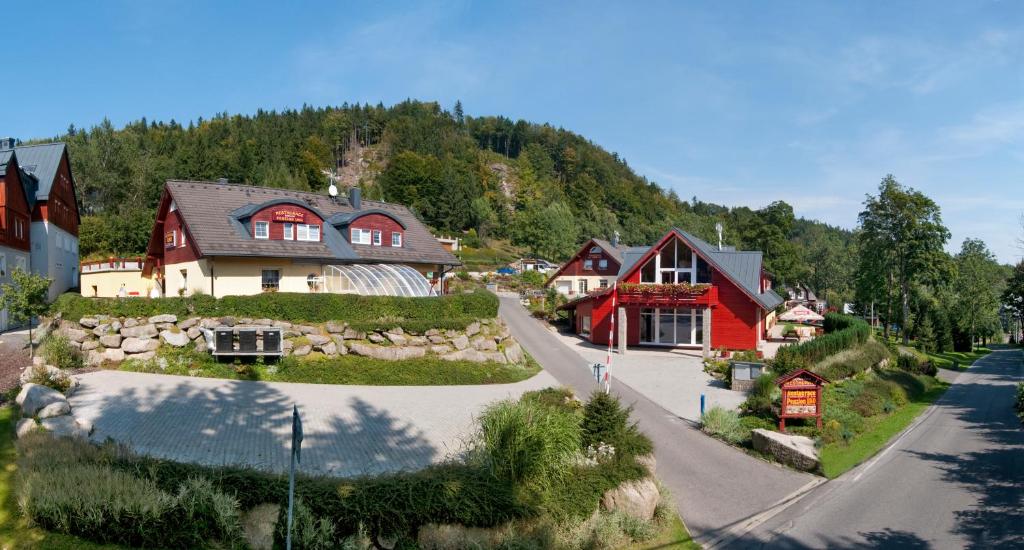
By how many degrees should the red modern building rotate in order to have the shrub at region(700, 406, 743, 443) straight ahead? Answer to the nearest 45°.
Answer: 0° — it already faces it

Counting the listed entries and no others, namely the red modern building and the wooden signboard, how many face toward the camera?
2

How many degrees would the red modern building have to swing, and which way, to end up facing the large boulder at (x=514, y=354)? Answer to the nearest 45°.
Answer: approximately 45° to its right

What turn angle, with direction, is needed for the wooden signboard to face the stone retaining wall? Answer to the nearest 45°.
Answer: approximately 90° to its right

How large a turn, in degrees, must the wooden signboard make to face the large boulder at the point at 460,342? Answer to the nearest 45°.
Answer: approximately 90° to its right

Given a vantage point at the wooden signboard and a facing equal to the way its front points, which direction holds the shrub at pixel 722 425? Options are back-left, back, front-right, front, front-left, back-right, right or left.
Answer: front-right

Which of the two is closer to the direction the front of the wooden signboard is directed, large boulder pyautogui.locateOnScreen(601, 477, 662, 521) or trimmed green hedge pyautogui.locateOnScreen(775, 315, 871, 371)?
the large boulder

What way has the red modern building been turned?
toward the camera

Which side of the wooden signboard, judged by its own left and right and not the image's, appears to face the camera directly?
front
